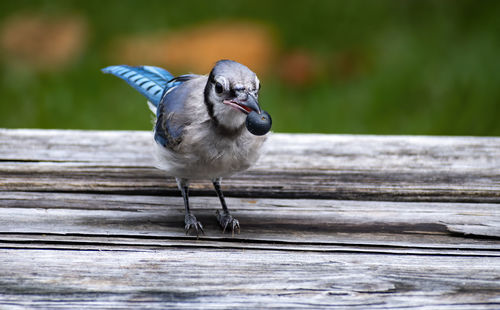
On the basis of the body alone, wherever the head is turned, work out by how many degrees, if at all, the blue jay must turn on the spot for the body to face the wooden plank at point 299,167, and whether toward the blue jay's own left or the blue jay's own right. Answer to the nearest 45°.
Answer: approximately 90° to the blue jay's own left

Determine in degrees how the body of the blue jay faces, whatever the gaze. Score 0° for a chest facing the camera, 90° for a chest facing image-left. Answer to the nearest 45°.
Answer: approximately 315°
